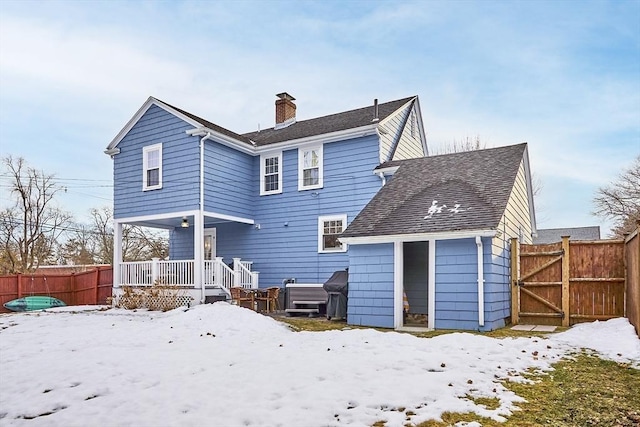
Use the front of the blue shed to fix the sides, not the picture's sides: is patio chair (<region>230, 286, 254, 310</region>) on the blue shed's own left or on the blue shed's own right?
on the blue shed's own right

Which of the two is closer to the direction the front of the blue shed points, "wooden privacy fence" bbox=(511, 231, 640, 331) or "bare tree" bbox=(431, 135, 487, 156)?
the wooden privacy fence

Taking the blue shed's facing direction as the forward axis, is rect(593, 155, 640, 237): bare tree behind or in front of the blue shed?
behind

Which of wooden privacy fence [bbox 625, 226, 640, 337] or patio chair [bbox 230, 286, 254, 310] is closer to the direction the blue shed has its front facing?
the wooden privacy fence

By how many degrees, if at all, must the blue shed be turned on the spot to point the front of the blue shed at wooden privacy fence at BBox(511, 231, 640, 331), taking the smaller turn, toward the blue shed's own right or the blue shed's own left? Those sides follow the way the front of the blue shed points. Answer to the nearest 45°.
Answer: approximately 90° to the blue shed's own left

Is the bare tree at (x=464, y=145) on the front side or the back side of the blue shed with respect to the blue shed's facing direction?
on the back side

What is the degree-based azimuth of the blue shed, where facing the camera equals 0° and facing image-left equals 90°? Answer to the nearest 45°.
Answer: approximately 0°
